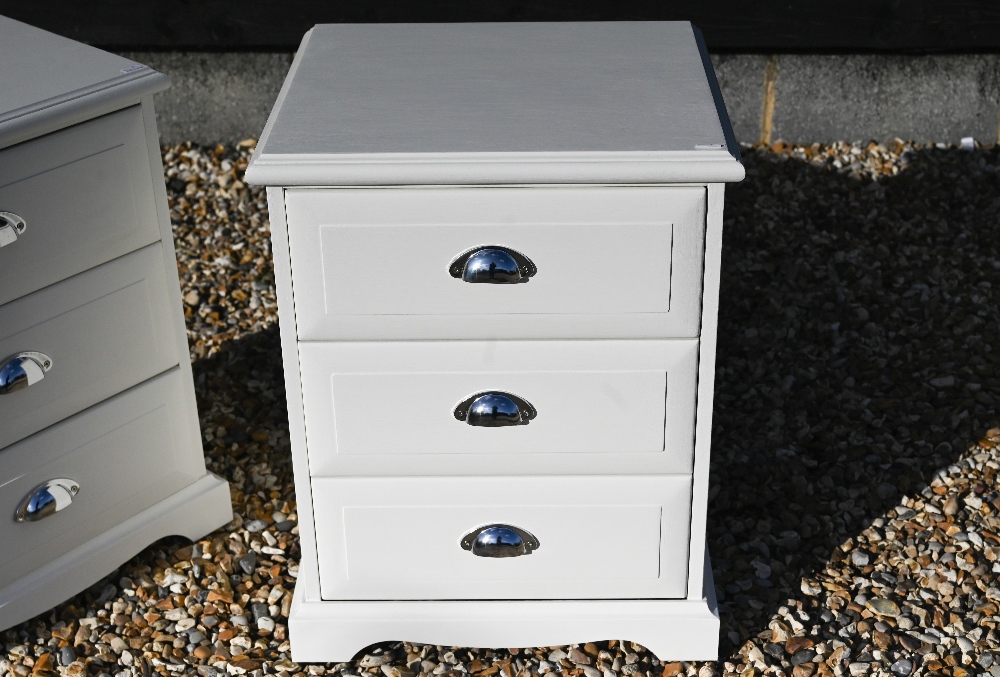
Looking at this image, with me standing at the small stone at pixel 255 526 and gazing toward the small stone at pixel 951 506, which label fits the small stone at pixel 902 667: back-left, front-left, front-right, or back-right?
front-right

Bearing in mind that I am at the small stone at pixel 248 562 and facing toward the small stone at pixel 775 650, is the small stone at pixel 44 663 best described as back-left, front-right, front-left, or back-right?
back-right

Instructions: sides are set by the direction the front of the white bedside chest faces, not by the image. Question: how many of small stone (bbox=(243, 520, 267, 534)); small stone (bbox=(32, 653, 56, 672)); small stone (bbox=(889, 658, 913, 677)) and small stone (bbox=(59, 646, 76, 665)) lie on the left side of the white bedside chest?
1

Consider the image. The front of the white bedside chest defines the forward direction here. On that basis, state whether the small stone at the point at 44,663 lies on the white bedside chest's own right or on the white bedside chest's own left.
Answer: on the white bedside chest's own right

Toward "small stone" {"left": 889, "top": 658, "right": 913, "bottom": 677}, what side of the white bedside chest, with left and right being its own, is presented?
left

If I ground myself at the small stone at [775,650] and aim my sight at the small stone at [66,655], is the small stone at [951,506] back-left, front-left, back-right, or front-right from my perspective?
back-right

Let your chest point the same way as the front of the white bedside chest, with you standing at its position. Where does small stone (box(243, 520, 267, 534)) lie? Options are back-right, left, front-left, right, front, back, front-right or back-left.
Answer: back-right

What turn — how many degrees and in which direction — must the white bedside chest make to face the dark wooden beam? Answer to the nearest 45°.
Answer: approximately 180°

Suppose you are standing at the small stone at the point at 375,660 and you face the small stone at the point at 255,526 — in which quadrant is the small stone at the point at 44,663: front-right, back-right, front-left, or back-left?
front-left

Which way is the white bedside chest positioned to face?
toward the camera

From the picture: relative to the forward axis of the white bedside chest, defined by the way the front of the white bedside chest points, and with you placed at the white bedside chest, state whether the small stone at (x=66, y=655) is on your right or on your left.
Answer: on your right

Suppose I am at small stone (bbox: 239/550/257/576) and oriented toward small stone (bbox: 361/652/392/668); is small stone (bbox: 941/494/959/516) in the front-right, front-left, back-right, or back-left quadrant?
front-left
